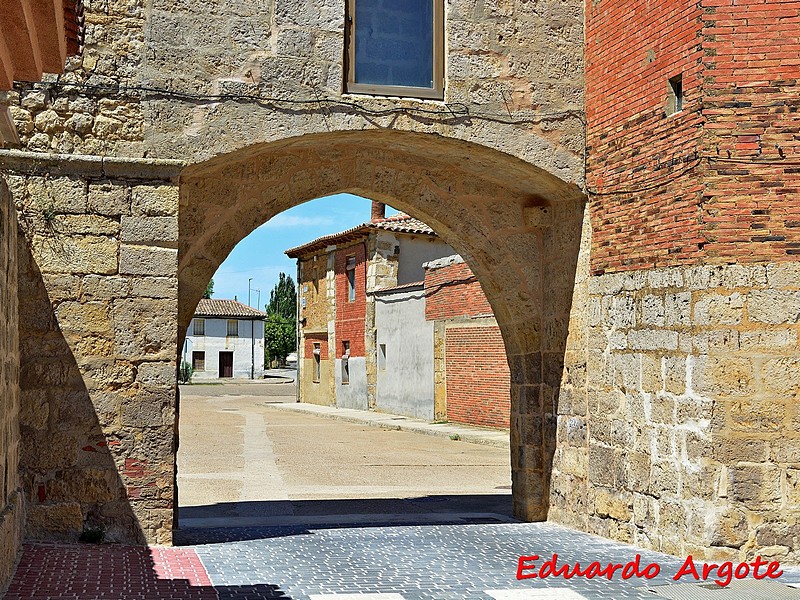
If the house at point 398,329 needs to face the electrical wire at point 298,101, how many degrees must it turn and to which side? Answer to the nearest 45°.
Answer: approximately 45° to its left

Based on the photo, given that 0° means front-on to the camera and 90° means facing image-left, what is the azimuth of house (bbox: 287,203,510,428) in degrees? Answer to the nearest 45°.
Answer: approximately 45°

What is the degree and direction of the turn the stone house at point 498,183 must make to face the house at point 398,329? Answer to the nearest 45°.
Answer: approximately 180°

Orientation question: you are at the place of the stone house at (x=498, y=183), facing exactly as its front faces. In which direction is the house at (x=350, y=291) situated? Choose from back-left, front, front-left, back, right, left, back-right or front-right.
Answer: back

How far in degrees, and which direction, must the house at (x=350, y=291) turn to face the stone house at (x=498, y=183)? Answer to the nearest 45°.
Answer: approximately 45° to its left

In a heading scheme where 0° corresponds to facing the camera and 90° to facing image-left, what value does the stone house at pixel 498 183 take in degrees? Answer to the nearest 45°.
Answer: approximately 0°

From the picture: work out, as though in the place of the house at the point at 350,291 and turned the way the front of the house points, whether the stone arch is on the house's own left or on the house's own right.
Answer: on the house's own left

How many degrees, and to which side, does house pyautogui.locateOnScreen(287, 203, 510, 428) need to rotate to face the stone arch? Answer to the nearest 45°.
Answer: approximately 45° to its left
